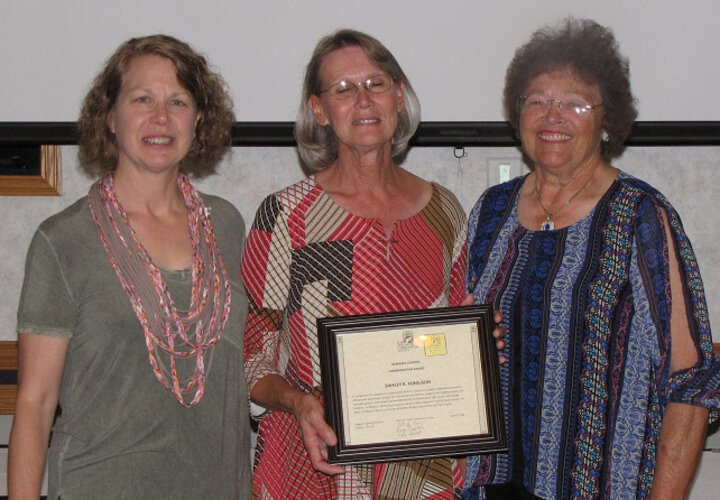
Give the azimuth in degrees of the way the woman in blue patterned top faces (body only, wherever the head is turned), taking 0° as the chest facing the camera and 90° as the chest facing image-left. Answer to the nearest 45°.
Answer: approximately 45°

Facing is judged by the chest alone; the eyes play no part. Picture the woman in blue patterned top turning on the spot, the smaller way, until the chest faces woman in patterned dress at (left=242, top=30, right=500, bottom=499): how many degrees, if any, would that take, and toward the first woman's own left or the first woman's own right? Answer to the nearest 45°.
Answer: approximately 45° to the first woman's own right
